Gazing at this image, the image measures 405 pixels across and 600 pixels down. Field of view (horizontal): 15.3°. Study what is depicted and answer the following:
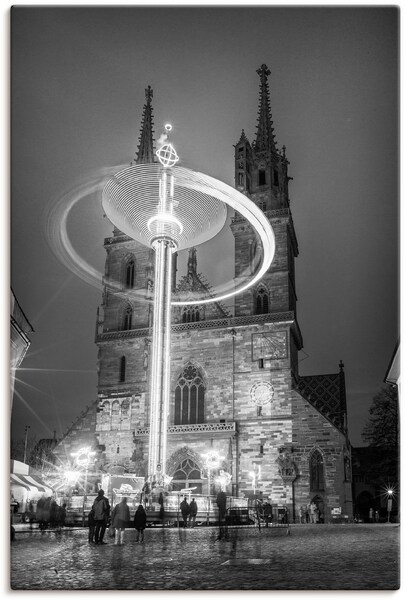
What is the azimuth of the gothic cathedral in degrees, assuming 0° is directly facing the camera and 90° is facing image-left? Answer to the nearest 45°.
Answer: approximately 0°

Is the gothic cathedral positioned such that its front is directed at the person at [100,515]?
yes

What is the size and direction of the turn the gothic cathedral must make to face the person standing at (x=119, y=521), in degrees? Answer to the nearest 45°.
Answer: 0° — it already faces them

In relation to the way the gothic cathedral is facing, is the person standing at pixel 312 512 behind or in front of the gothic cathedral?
in front
